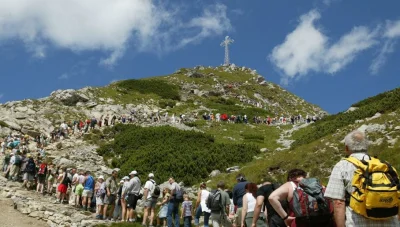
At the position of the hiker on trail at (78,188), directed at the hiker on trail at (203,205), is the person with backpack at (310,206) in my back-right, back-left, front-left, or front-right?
front-right

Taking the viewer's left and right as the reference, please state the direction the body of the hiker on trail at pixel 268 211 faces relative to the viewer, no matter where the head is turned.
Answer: facing away from the viewer and to the left of the viewer

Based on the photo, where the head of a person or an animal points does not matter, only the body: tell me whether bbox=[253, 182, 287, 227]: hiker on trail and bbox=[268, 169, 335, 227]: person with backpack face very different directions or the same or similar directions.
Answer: same or similar directions

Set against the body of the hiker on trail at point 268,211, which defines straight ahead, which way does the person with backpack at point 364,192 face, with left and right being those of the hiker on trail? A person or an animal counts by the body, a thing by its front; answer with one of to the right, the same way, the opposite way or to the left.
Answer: the same way

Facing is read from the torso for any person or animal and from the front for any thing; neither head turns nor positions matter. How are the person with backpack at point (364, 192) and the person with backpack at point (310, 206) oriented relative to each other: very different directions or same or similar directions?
same or similar directions

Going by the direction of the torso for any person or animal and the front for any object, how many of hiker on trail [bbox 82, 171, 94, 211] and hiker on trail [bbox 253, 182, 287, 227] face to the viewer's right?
0

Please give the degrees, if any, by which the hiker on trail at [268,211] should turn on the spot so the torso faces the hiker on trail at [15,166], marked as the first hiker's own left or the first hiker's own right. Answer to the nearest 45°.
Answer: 0° — they already face them

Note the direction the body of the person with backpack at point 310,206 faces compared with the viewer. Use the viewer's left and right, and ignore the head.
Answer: facing away from the viewer and to the left of the viewer

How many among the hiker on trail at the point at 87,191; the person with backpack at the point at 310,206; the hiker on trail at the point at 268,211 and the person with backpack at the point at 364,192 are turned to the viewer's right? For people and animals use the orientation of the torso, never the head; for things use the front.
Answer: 0

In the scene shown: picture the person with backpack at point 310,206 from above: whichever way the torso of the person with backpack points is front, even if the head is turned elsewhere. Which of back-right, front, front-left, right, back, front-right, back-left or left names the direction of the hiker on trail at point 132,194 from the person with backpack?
front

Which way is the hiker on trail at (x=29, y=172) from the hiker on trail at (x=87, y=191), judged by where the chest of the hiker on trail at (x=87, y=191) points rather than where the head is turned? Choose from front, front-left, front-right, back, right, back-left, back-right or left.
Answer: front

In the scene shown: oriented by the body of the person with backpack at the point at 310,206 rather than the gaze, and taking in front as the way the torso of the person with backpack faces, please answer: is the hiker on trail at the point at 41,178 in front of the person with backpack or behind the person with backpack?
in front

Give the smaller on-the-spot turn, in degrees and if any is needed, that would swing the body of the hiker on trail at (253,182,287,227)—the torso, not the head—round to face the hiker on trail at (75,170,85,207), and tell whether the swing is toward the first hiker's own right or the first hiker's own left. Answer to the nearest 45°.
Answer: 0° — they already face them

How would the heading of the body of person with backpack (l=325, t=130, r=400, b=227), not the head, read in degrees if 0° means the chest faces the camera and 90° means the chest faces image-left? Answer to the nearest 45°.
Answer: approximately 135°
